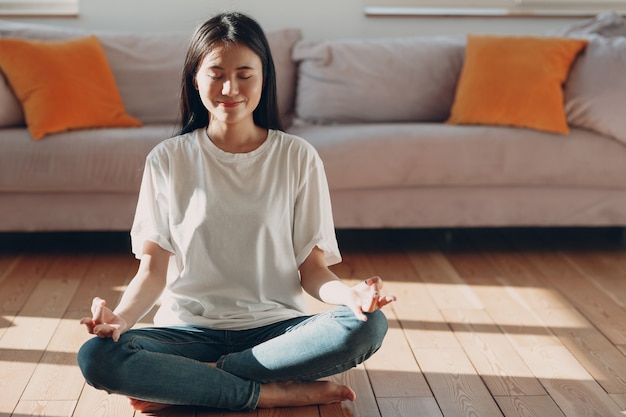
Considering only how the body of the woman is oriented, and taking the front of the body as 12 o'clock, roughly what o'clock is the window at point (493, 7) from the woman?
The window is roughly at 7 o'clock from the woman.

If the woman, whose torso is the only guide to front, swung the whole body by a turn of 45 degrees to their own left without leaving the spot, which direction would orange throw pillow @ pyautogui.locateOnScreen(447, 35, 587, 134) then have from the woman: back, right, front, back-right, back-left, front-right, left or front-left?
left

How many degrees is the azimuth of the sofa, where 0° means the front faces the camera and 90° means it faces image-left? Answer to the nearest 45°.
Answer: approximately 0°

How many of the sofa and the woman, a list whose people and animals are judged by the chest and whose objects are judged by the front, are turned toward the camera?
2

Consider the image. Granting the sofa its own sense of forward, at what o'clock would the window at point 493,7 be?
The window is roughly at 7 o'clock from the sofa.

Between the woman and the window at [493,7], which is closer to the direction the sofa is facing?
the woman
